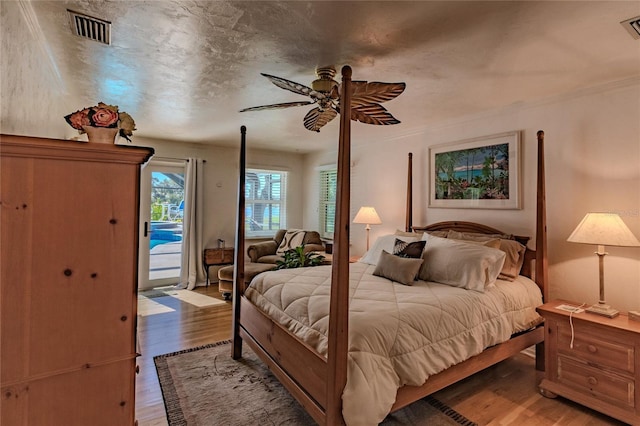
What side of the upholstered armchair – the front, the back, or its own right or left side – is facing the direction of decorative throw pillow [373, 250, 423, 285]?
left

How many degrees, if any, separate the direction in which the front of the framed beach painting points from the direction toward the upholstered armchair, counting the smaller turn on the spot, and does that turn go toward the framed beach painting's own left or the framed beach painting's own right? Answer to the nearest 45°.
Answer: approximately 45° to the framed beach painting's own right

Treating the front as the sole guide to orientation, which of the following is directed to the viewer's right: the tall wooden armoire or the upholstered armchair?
the tall wooden armoire

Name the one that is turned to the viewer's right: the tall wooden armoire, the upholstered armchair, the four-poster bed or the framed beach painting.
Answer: the tall wooden armoire

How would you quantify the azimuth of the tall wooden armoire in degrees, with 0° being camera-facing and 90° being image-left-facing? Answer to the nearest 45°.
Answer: approximately 270°
